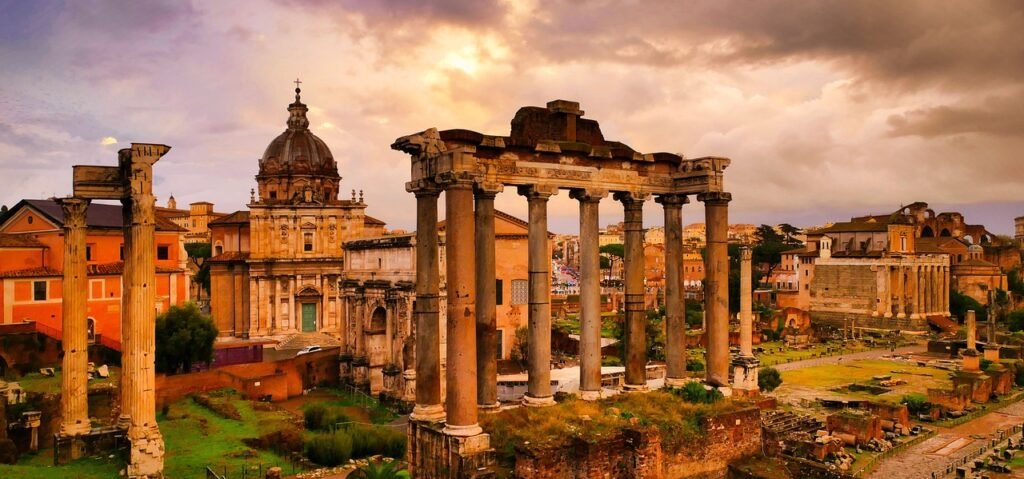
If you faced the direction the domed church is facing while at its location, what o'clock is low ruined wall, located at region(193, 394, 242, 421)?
The low ruined wall is roughly at 12 o'clock from the domed church.

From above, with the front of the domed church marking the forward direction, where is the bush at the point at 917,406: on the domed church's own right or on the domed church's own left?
on the domed church's own left

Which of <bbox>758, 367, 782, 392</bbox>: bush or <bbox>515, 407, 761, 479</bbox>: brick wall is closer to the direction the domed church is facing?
the brick wall

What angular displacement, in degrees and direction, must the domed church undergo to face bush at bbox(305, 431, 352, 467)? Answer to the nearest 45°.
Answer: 0° — it already faces it

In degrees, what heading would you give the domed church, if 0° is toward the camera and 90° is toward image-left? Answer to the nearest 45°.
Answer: approximately 0°

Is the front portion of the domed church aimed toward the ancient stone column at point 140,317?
yes

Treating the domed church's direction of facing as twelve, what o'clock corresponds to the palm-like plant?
The palm-like plant is roughly at 12 o'clock from the domed church.

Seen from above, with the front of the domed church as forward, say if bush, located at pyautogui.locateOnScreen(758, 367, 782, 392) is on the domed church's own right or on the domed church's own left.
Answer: on the domed church's own left

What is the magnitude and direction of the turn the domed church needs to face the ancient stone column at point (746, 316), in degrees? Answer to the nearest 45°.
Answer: approximately 45° to its left
